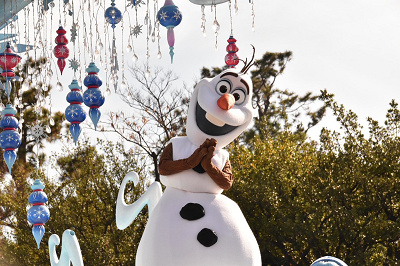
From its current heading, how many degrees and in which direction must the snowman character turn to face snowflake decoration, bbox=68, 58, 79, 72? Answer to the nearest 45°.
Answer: approximately 135° to its right

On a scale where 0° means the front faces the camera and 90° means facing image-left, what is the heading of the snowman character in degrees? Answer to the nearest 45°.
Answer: approximately 0°

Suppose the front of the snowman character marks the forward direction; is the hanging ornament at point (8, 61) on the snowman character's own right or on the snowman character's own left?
on the snowman character's own right

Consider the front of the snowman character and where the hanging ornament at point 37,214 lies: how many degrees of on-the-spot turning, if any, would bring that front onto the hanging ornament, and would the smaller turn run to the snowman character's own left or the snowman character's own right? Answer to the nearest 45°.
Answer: approximately 135° to the snowman character's own right

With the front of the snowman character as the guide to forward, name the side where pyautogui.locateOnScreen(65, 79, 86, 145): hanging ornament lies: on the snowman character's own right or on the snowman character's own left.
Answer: on the snowman character's own right
